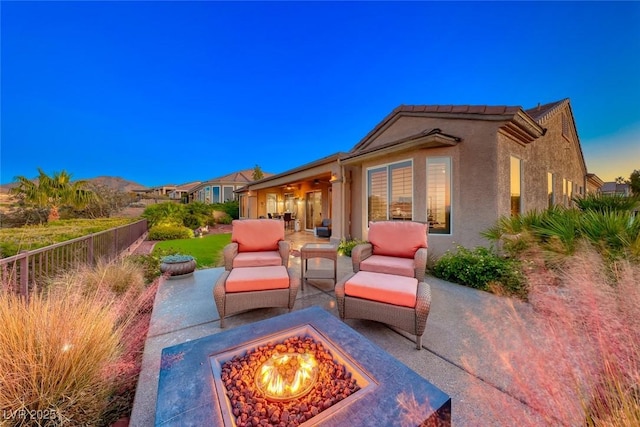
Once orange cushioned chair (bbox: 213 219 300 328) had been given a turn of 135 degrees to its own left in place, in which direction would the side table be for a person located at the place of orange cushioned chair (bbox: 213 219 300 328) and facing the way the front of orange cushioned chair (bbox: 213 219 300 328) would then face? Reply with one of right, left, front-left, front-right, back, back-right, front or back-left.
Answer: front

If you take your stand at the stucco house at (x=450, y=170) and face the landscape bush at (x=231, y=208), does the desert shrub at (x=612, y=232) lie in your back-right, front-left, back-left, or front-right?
back-left

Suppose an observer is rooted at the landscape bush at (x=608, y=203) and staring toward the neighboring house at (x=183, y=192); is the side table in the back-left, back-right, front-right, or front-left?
front-left

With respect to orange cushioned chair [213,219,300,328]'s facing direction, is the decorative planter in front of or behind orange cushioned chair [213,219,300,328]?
behind

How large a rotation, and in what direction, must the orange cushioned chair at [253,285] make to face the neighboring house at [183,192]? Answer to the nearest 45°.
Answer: approximately 180°

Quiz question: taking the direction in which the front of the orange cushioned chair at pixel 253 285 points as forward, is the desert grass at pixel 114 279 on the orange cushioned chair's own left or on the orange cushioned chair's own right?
on the orange cushioned chair's own right

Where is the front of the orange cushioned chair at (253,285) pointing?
toward the camera

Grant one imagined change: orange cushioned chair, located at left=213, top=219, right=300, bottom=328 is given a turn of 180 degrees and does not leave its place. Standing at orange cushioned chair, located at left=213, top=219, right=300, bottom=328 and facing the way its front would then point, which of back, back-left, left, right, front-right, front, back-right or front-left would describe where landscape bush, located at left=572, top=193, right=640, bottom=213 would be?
right

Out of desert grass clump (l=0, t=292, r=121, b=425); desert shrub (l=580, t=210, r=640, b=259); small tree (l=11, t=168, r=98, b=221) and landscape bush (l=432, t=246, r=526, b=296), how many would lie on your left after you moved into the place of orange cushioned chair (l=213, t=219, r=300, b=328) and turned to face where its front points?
2

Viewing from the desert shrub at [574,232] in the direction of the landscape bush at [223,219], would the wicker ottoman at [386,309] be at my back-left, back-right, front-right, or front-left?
front-left

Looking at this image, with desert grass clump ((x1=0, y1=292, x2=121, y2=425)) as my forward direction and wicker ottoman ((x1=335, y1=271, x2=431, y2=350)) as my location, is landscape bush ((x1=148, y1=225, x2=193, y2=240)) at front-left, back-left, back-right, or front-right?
front-right

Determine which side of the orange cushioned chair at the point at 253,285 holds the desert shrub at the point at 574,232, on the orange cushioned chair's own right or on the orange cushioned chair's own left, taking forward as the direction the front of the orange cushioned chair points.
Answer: on the orange cushioned chair's own left

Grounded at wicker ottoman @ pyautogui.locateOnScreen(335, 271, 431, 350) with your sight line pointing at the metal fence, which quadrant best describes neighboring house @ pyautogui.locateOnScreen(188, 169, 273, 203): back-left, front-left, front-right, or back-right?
front-right

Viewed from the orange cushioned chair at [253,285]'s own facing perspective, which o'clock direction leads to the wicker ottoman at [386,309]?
The wicker ottoman is roughly at 10 o'clock from the orange cushioned chair.

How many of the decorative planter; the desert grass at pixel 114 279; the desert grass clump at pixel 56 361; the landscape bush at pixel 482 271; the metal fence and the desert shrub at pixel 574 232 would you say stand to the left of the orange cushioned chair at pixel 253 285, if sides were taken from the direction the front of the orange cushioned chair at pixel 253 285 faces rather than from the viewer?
2

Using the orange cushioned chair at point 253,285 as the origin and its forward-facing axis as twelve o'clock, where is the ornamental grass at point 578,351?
The ornamental grass is roughly at 10 o'clock from the orange cushioned chair.

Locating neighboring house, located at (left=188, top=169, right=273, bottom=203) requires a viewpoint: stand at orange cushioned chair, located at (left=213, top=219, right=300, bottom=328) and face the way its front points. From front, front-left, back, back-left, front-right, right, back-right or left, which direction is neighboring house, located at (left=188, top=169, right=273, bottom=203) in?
back

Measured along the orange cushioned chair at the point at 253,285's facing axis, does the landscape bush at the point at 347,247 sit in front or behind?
behind

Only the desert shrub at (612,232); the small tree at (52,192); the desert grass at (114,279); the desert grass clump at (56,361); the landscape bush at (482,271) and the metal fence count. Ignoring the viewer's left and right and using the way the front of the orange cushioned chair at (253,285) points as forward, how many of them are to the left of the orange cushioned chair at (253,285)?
2
